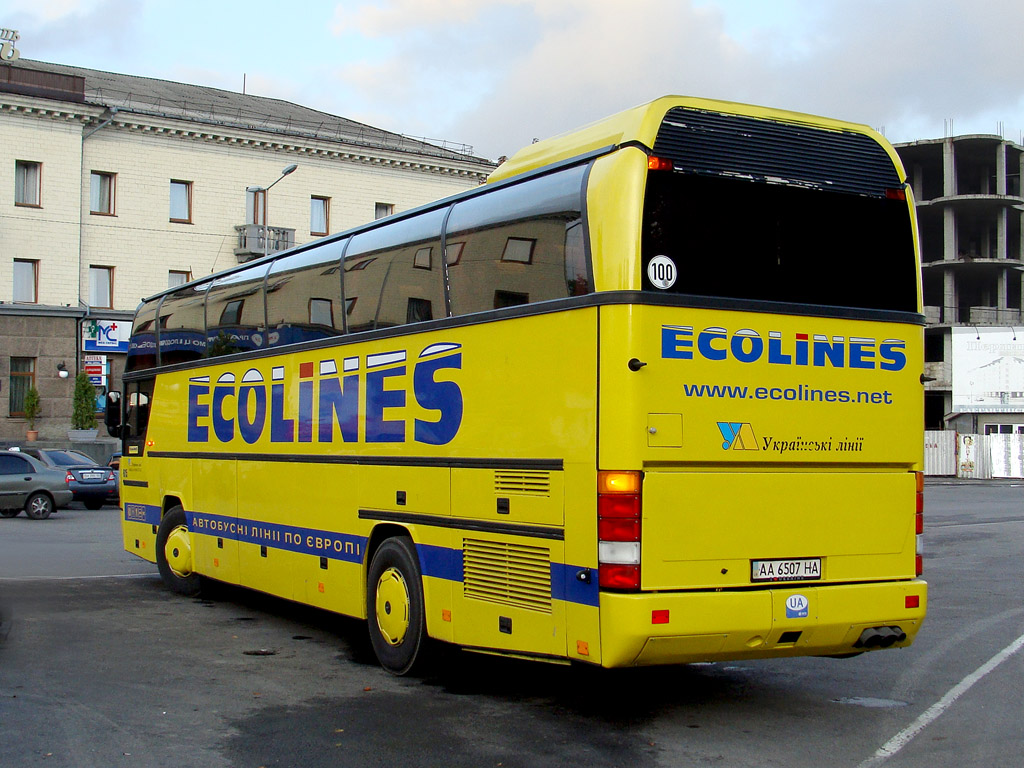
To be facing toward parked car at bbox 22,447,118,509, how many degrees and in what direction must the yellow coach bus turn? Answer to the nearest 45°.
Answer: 0° — it already faces it

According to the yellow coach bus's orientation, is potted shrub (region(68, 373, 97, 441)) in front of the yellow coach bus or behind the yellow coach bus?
in front

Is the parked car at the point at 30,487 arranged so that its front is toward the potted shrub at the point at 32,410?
no

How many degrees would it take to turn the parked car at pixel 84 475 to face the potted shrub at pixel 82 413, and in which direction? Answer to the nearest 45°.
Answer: approximately 45° to its right

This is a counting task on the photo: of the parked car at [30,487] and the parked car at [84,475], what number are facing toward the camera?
0

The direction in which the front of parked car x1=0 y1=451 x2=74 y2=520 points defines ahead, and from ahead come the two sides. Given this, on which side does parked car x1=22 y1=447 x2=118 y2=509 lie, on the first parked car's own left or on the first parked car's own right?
on the first parked car's own right

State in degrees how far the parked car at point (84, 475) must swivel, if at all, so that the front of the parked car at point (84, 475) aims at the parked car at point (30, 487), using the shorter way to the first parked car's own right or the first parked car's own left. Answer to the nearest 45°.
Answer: approximately 90° to the first parked car's own left

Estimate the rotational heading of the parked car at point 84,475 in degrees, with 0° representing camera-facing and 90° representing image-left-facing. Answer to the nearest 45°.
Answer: approximately 135°

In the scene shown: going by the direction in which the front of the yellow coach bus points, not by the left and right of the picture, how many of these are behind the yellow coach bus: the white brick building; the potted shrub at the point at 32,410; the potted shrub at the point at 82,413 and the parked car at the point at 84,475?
0

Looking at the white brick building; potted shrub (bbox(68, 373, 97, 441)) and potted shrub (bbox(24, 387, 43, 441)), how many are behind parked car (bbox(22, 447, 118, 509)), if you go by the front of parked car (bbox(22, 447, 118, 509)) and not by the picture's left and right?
0

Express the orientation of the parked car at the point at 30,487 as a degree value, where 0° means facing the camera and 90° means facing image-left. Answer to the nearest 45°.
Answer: approximately 90°

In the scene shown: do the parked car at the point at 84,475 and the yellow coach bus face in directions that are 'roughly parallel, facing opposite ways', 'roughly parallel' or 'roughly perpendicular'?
roughly parallel

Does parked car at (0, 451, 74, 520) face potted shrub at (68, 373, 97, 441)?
no

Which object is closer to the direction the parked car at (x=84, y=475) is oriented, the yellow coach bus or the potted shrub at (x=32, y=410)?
the potted shrub

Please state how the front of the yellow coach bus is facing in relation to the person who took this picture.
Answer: facing away from the viewer and to the left of the viewer

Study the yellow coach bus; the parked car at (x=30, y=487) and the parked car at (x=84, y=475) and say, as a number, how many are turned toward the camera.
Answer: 0
